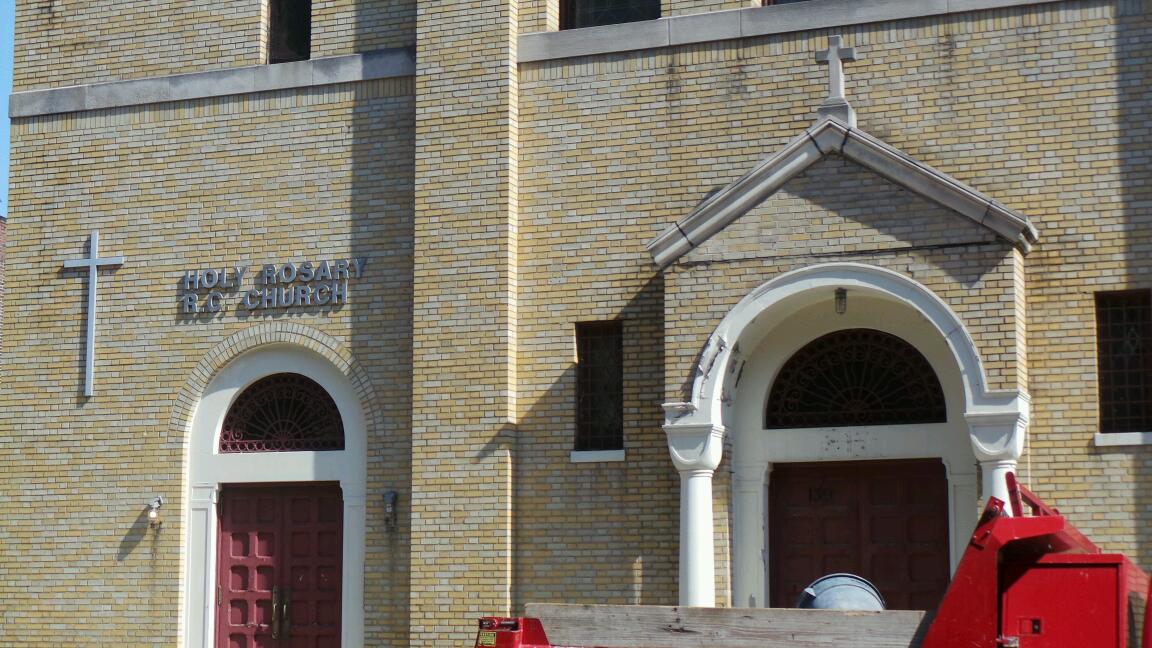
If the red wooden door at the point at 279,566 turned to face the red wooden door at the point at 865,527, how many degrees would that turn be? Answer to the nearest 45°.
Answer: approximately 45° to its left

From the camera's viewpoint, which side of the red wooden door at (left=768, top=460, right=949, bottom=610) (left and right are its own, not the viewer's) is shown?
front

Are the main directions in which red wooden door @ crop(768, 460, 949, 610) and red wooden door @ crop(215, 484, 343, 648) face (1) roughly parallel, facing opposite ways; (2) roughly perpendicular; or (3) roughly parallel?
roughly parallel

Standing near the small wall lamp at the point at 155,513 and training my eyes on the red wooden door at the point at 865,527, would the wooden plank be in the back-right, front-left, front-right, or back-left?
front-right

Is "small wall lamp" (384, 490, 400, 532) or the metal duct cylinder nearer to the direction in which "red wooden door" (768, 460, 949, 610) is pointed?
the metal duct cylinder

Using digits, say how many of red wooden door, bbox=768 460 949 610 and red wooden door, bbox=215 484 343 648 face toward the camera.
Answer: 2

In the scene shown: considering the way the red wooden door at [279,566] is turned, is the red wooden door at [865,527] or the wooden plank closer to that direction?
the wooden plank

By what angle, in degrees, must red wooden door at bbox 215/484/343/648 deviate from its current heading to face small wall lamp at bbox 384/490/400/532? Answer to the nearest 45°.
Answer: approximately 45° to its left

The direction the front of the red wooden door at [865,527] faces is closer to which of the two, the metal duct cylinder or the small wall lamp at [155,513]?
the metal duct cylinder

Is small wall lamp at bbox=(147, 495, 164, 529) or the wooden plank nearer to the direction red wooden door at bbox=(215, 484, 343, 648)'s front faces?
the wooden plank

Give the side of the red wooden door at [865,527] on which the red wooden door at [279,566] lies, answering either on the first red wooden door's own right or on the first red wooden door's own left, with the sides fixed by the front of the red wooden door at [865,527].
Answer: on the first red wooden door's own right

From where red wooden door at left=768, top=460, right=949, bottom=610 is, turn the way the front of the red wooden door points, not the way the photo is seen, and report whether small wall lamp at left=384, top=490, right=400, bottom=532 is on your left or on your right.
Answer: on your right

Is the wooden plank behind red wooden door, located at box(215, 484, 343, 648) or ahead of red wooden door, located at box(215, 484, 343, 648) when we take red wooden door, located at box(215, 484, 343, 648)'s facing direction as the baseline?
ahead
